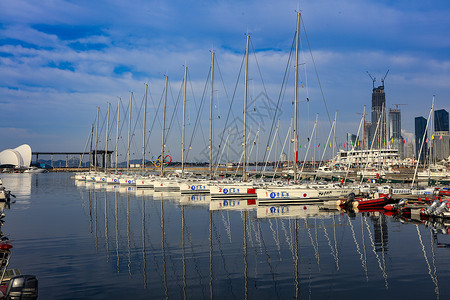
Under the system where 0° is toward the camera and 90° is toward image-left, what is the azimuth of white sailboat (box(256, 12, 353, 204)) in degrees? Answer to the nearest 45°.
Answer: approximately 45°
